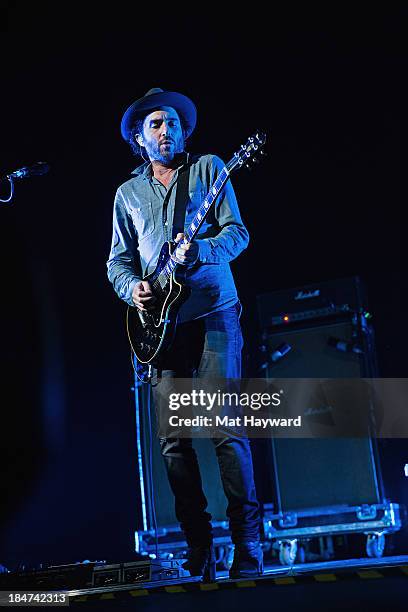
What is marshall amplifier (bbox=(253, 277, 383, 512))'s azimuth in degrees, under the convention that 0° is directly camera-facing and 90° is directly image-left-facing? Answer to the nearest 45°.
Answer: approximately 0°

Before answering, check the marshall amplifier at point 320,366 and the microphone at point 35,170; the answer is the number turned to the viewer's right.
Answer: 1

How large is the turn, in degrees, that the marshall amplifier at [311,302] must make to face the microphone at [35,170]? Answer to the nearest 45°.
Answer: approximately 45° to its right

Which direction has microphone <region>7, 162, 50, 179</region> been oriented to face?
to the viewer's right

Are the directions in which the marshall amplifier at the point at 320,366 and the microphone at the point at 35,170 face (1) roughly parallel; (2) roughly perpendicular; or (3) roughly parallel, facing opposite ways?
roughly perpendicular

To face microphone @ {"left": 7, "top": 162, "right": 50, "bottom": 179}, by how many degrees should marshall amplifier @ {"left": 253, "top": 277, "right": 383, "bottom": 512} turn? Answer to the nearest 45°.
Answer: approximately 45° to its right
